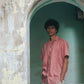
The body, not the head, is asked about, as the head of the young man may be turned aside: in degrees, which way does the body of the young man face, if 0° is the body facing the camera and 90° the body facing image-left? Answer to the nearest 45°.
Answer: approximately 45°
